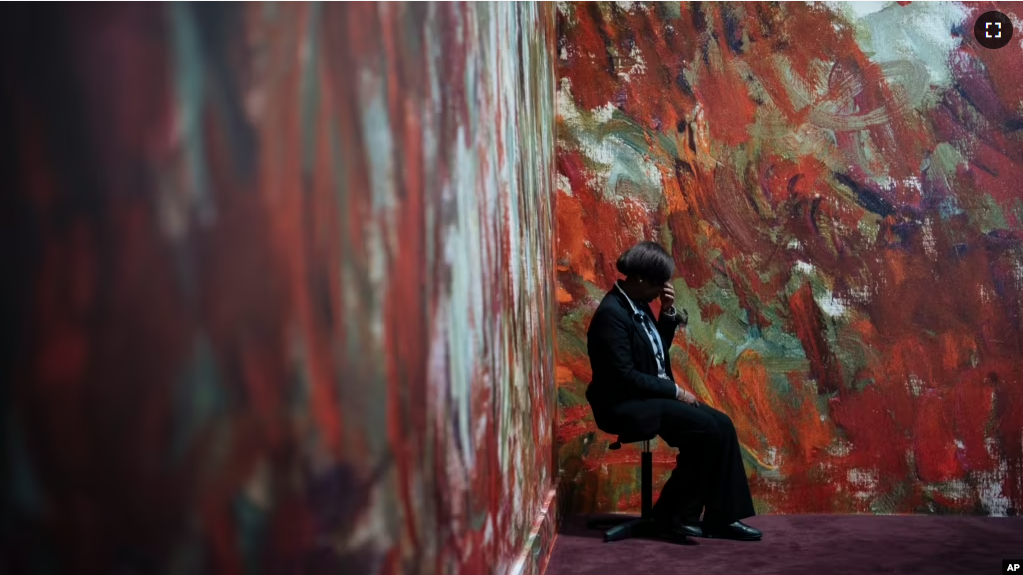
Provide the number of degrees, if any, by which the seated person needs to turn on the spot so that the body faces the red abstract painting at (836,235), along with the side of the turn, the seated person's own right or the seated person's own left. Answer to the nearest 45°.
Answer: approximately 45° to the seated person's own left

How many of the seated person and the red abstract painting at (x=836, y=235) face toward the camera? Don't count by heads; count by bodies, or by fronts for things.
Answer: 1

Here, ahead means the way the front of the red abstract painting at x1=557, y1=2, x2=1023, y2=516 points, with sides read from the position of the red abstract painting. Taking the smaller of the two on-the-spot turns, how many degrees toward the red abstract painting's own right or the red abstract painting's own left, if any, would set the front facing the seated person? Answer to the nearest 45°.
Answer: approximately 45° to the red abstract painting's own right

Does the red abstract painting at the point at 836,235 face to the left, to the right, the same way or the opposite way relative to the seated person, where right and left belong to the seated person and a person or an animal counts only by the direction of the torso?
to the right

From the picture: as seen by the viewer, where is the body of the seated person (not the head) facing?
to the viewer's right

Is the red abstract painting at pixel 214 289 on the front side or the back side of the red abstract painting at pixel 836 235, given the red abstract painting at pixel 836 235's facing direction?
on the front side

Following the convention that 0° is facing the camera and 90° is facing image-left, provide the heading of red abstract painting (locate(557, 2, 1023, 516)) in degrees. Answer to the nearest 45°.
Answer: approximately 0°
